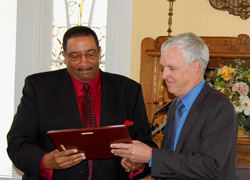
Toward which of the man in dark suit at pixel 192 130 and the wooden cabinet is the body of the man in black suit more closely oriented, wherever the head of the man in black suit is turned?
the man in dark suit

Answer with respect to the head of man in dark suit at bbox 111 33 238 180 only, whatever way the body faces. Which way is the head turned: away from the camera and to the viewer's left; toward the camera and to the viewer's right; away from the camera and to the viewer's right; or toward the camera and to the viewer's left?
toward the camera and to the viewer's left

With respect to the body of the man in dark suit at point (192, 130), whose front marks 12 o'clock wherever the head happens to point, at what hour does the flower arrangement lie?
The flower arrangement is roughly at 5 o'clock from the man in dark suit.

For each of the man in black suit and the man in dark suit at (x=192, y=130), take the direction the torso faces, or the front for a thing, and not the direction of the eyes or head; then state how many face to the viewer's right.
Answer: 0

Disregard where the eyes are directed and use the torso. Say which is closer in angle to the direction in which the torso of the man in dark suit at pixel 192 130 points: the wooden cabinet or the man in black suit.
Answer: the man in black suit

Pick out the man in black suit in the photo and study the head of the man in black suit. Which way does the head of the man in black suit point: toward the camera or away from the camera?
toward the camera

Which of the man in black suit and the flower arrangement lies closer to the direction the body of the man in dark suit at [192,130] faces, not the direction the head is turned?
the man in black suit

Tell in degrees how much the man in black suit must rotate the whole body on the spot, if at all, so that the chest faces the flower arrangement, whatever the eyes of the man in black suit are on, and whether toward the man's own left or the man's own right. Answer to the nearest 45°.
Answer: approximately 135° to the man's own left

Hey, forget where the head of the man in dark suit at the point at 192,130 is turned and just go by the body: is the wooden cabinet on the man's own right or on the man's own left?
on the man's own right

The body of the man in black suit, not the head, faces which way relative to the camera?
toward the camera
